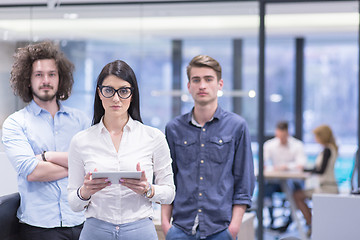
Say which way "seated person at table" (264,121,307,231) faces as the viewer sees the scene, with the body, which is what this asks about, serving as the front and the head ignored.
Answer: toward the camera

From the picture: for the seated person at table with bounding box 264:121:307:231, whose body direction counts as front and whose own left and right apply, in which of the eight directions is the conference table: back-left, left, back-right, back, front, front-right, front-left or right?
front

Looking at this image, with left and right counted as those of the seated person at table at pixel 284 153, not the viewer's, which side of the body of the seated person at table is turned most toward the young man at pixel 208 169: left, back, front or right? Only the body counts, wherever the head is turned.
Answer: front

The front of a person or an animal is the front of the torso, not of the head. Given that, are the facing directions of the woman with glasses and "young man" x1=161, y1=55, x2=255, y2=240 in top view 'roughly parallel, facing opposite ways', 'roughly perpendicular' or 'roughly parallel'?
roughly parallel

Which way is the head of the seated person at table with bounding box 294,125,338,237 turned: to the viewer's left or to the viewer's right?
to the viewer's left

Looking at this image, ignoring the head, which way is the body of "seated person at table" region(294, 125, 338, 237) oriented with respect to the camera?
to the viewer's left

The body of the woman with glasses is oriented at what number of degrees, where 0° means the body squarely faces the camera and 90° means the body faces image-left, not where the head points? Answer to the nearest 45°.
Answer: approximately 0°

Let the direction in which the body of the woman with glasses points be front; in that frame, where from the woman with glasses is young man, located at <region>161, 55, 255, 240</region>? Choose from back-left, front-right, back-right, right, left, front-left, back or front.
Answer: back-left

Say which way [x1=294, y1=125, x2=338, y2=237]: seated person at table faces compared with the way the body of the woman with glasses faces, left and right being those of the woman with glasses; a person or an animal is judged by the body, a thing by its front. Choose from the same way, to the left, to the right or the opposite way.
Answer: to the right

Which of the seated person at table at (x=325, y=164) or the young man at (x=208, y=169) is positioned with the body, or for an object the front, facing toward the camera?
the young man
